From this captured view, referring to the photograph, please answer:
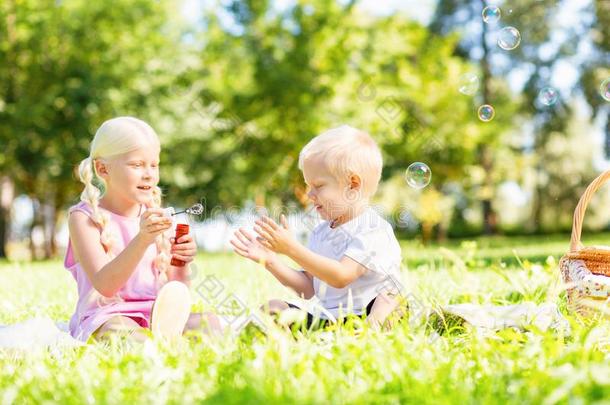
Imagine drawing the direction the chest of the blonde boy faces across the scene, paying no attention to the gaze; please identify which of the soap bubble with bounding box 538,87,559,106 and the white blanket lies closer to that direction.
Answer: the white blanket

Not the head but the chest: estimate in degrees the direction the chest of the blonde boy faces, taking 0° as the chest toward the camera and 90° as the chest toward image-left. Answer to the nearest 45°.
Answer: approximately 90°

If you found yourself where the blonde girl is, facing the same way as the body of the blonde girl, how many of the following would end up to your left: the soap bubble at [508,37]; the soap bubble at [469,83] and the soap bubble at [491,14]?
3

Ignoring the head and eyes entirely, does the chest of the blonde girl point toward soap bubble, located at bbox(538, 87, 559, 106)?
no

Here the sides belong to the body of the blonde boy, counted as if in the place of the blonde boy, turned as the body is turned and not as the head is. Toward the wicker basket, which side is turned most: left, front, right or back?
back

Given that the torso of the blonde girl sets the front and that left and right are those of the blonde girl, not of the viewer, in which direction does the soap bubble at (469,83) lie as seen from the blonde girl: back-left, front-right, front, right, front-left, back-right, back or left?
left

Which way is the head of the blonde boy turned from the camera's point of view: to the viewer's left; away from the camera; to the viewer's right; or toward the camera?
to the viewer's left

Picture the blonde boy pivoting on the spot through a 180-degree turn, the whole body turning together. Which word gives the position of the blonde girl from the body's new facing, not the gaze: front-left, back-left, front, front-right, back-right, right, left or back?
back

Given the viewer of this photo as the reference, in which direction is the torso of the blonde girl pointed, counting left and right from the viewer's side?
facing the viewer and to the right of the viewer

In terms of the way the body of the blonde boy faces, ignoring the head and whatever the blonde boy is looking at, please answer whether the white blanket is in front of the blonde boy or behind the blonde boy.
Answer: in front
